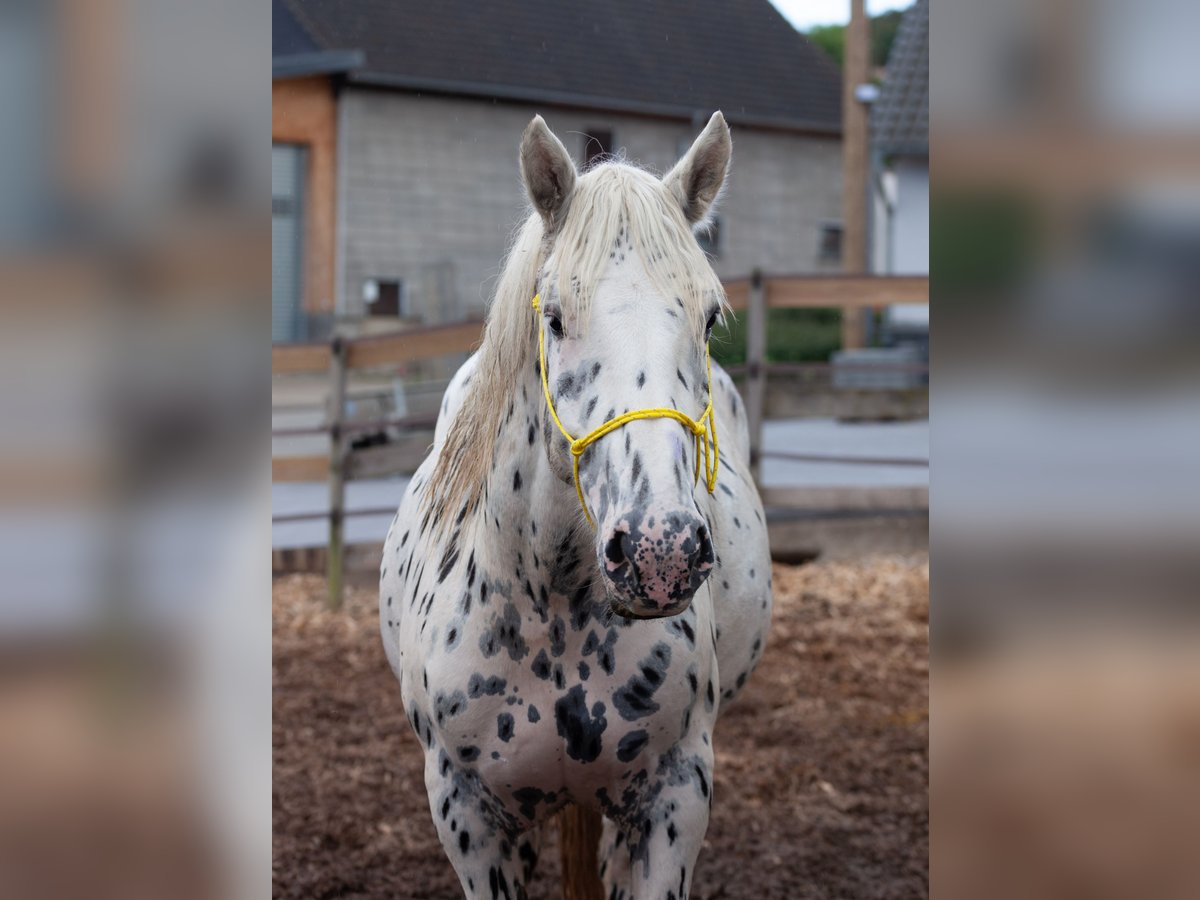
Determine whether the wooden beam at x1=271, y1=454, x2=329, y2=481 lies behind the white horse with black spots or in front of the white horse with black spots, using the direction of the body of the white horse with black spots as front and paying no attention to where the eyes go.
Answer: behind

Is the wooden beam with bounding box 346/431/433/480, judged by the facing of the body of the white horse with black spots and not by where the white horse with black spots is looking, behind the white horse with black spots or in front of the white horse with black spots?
behind

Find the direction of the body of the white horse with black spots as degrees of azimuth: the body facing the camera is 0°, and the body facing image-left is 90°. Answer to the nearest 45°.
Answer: approximately 0°

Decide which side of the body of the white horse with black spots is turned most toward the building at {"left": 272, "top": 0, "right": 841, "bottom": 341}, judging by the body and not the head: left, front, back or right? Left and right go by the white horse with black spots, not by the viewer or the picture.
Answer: back

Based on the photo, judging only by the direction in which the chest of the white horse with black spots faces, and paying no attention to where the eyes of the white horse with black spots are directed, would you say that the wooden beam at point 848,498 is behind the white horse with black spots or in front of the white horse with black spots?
behind

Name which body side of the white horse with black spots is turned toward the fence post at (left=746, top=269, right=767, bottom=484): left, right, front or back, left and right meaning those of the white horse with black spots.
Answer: back

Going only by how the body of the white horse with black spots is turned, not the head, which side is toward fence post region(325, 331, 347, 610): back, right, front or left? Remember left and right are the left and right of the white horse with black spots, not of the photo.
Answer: back
